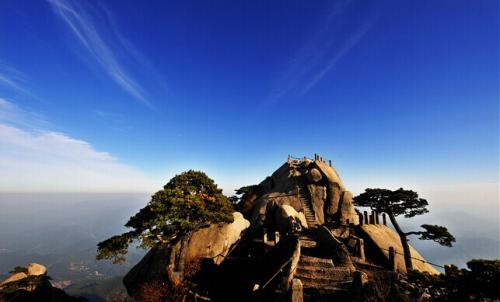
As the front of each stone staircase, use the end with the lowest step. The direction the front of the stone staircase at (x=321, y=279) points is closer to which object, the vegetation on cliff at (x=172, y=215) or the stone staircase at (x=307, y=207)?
the vegetation on cliff

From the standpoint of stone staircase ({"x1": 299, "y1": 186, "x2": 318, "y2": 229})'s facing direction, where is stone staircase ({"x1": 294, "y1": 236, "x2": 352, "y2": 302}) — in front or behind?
in front

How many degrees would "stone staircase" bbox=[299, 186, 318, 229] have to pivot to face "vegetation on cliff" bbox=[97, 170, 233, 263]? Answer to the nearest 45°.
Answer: approximately 45° to its right

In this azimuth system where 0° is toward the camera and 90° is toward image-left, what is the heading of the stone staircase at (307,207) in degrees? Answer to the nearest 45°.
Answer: approximately 0°

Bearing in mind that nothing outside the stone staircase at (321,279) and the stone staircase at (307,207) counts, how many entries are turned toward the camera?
2

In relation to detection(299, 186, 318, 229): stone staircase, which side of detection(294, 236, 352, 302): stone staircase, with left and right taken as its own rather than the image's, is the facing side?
back

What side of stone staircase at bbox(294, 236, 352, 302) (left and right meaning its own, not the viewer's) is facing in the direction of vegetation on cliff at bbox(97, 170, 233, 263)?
right

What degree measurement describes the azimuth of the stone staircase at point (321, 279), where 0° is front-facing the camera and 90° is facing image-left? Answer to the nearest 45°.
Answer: approximately 0°
